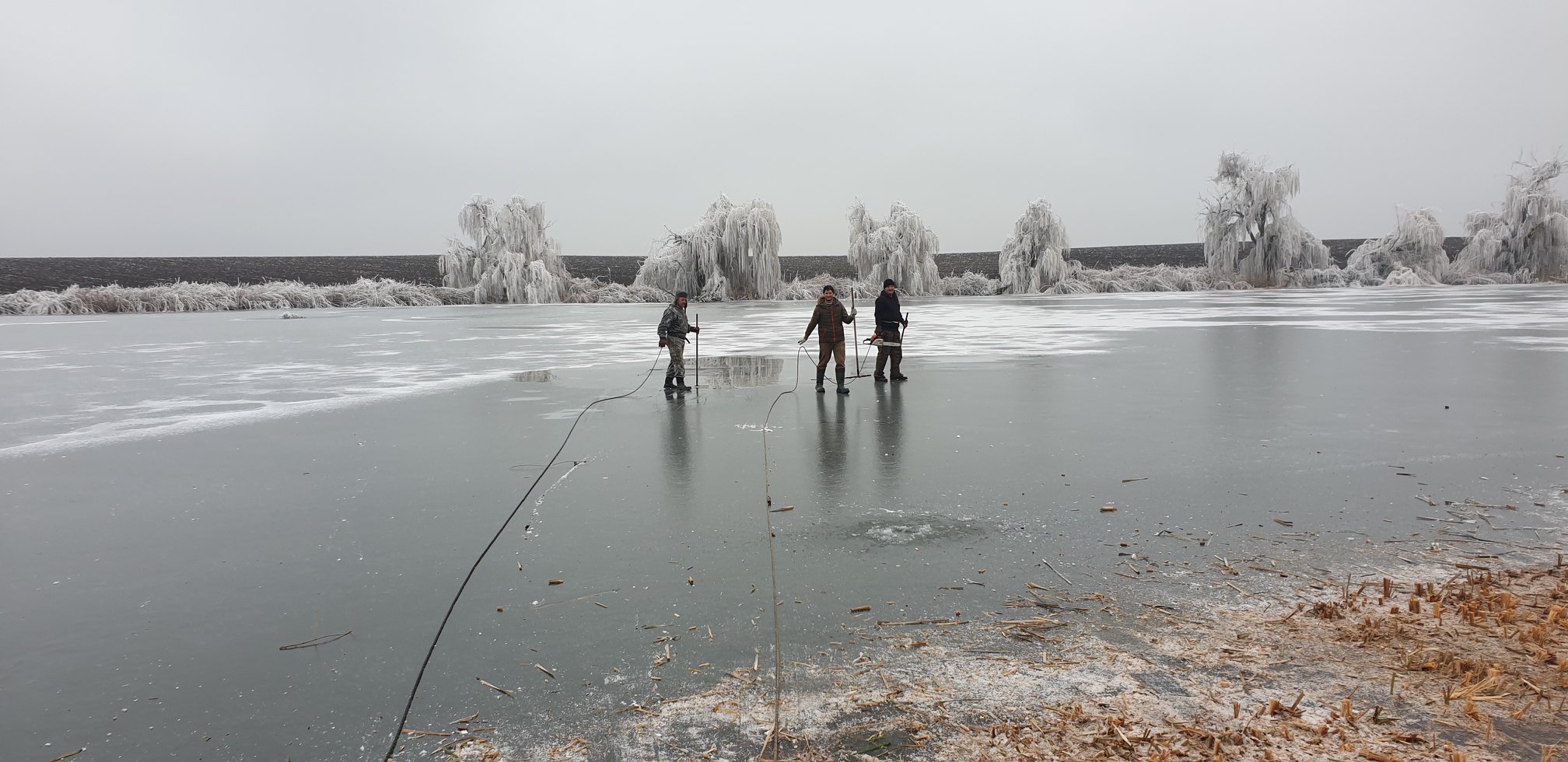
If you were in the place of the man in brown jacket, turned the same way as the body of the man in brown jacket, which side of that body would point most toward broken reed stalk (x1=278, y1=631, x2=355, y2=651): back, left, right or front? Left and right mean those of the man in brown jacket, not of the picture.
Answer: front

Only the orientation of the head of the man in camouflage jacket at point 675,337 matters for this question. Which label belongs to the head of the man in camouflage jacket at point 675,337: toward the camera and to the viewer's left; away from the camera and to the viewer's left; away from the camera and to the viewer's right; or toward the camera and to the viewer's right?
toward the camera and to the viewer's right

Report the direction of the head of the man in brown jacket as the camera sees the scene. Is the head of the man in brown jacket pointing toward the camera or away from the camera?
toward the camera

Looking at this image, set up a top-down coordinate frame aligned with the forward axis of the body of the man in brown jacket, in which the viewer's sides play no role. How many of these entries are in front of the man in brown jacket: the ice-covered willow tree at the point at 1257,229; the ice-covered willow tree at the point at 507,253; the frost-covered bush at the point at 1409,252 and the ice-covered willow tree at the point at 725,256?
0

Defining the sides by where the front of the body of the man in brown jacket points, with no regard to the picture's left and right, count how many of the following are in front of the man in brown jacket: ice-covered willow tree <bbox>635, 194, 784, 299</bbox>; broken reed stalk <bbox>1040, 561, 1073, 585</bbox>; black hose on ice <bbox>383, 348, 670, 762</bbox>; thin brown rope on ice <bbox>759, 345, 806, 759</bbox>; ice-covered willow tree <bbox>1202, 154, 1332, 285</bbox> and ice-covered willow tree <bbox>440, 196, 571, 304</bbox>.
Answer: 3

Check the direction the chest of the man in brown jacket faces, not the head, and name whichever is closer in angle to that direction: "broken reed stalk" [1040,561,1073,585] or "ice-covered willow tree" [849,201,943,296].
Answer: the broken reed stalk

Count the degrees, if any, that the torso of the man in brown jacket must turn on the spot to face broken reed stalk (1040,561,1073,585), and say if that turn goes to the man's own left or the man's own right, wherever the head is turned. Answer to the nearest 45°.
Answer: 0° — they already face it

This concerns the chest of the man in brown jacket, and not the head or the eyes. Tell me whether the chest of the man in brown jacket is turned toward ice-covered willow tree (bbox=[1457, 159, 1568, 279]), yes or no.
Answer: no

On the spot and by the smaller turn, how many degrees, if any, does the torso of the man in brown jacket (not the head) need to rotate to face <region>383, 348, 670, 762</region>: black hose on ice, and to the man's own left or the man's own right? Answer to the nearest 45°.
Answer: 0° — they already face it

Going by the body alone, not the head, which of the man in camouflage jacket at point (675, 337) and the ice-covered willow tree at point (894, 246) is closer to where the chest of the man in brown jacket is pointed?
the man in camouflage jacket

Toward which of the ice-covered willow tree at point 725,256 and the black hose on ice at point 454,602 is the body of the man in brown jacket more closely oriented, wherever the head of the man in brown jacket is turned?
the black hose on ice

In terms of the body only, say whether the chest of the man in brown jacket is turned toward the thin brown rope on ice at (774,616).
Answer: yes

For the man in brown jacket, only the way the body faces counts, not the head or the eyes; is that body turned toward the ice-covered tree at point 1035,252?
no

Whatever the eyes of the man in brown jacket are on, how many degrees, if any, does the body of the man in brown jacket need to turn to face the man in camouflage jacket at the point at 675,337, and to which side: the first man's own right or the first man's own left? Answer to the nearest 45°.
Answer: approximately 90° to the first man's own right

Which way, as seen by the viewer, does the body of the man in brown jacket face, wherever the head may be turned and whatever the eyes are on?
toward the camera

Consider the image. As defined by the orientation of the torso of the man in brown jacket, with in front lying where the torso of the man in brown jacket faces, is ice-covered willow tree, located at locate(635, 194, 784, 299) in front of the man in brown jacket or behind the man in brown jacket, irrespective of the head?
behind

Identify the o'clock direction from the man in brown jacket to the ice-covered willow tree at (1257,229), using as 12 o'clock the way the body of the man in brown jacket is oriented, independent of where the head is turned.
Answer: The ice-covered willow tree is roughly at 7 o'clock from the man in brown jacket.

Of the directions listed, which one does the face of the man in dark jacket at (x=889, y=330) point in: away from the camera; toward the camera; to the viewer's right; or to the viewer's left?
toward the camera

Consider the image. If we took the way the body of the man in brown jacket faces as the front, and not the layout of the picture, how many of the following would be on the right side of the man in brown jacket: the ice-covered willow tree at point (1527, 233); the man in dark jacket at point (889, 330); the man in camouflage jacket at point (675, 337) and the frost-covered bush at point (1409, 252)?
1
